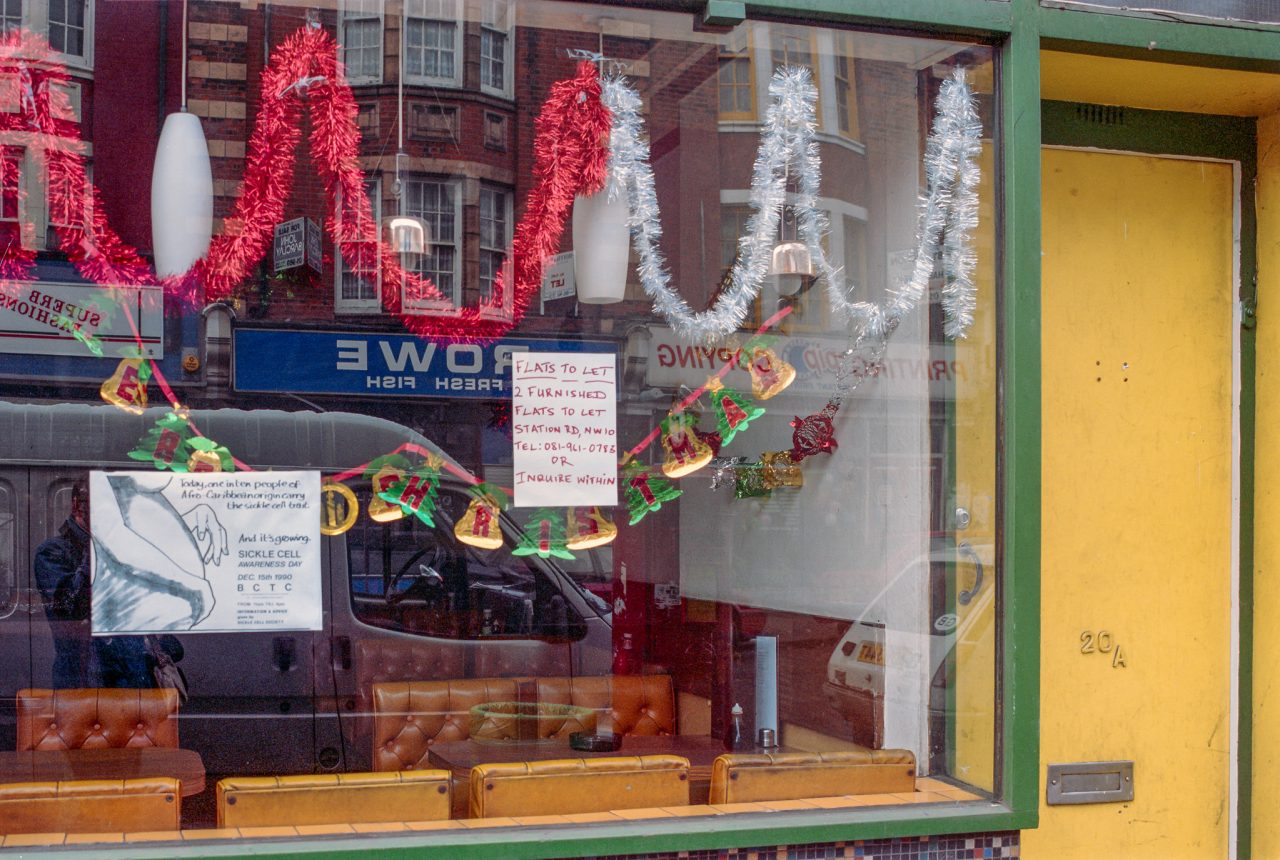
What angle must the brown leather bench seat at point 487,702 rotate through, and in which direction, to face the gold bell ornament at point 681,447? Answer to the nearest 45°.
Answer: approximately 45° to its left

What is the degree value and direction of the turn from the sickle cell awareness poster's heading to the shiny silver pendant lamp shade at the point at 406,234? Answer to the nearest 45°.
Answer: approximately 135° to its left

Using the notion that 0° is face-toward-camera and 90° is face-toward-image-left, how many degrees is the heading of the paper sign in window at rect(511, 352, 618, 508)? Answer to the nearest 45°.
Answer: approximately 0°
